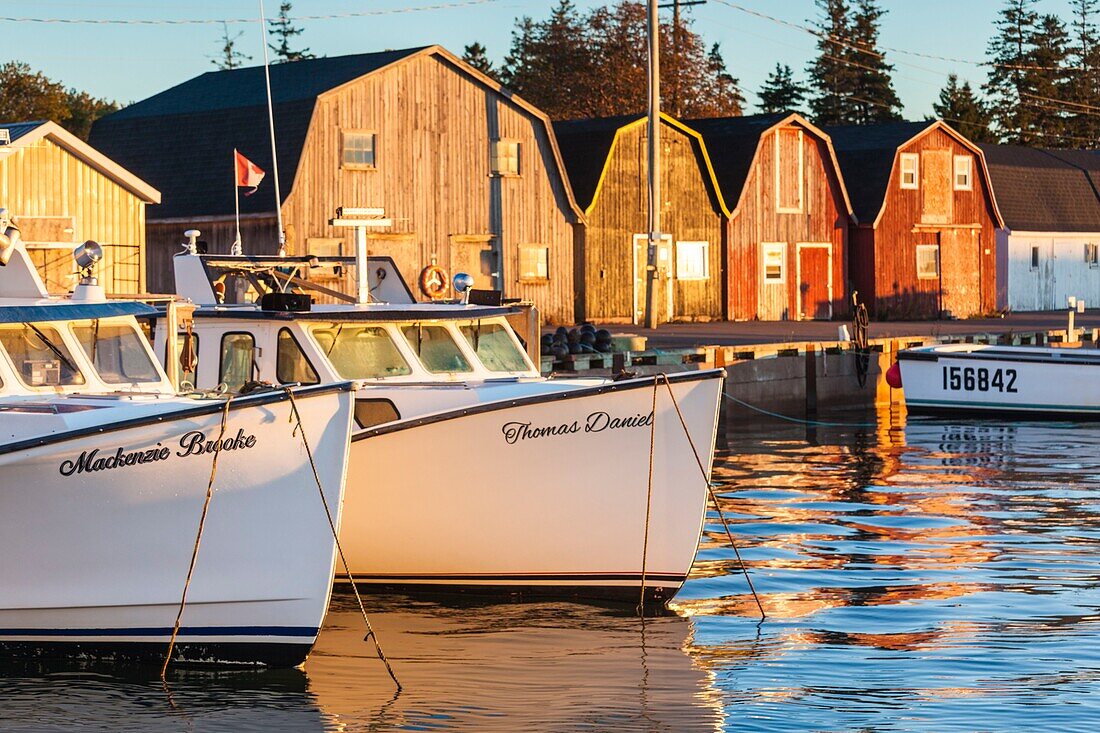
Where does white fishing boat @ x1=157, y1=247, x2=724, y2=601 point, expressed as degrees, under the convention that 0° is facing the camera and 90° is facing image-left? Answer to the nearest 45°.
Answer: approximately 315°

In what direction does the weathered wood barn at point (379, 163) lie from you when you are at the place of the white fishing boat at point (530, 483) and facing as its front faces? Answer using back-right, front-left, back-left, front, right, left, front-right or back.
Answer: back-left

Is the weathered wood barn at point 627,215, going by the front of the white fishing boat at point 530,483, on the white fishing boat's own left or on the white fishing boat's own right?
on the white fishing boat's own left

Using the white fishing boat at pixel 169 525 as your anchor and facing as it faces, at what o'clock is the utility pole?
The utility pole is roughly at 8 o'clock from the white fishing boat.

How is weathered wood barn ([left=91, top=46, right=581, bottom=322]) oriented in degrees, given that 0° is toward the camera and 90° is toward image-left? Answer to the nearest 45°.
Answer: approximately 315°

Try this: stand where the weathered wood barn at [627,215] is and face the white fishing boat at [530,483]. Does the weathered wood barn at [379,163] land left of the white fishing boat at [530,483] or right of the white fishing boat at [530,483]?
right

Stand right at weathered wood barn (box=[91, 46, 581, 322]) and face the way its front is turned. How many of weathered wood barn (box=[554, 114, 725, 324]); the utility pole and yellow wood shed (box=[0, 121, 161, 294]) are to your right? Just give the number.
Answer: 1

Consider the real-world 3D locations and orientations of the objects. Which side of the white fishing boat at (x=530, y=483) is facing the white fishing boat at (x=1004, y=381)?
left

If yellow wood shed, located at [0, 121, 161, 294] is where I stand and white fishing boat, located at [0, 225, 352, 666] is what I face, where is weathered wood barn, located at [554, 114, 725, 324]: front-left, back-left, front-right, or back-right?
back-left

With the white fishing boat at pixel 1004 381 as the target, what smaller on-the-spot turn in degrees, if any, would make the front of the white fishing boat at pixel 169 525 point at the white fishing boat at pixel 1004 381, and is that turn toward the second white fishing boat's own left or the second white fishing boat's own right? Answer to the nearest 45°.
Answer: approximately 90° to the second white fishing boat's own left

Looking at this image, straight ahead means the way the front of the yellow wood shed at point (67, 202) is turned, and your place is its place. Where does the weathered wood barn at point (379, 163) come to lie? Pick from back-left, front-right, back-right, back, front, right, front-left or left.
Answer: left
